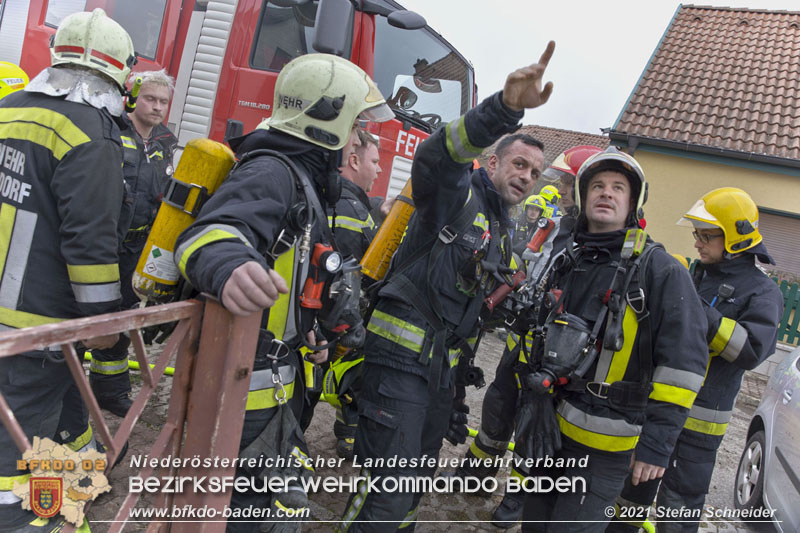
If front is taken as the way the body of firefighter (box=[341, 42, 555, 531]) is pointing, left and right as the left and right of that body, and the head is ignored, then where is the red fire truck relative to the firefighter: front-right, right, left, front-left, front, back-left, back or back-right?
back

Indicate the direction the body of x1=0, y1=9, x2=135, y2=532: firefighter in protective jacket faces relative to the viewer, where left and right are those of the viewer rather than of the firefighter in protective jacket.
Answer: facing away from the viewer and to the right of the viewer

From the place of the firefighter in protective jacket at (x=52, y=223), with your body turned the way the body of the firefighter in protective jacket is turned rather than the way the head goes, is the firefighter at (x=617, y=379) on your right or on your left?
on your right

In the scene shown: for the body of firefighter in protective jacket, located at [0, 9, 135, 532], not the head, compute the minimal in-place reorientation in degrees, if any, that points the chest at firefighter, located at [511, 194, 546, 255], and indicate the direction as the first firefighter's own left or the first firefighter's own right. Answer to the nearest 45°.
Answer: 0° — they already face them

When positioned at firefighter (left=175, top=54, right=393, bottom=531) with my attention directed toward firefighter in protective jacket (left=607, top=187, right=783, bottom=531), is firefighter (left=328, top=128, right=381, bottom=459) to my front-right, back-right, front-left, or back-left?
front-left

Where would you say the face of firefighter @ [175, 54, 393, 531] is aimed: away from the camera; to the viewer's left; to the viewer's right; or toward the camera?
to the viewer's right

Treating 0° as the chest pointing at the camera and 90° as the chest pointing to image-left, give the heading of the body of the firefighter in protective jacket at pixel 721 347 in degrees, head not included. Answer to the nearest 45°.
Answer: approximately 90°

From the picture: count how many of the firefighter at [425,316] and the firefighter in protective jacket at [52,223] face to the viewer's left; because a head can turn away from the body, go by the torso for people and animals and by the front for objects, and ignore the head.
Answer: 0

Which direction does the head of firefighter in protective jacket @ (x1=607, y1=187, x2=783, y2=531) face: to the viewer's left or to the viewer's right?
to the viewer's left

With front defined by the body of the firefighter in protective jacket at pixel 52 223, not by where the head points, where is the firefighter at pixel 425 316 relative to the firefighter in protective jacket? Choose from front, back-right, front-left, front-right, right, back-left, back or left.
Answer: front-right
